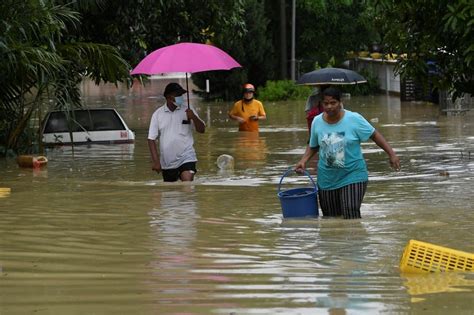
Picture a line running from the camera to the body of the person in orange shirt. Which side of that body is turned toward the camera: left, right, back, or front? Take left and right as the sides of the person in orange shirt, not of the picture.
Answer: front

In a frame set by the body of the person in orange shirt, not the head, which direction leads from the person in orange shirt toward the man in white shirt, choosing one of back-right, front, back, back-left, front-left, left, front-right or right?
front

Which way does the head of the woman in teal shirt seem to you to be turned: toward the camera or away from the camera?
toward the camera

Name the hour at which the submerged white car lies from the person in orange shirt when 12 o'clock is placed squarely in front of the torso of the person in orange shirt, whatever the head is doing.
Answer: The submerged white car is roughly at 3 o'clock from the person in orange shirt.

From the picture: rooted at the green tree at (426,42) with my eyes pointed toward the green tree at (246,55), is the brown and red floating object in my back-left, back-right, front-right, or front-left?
front-left

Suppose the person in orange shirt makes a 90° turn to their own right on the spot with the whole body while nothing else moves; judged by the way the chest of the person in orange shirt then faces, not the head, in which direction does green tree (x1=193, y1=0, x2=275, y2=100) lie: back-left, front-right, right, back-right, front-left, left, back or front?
right

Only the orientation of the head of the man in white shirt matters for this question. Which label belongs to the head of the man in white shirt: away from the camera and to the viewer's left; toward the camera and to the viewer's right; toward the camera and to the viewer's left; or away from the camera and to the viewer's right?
toward the camera and to the viewer's right

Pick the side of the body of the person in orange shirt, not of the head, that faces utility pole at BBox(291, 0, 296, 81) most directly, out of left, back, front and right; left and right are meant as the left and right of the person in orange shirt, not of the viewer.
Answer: back

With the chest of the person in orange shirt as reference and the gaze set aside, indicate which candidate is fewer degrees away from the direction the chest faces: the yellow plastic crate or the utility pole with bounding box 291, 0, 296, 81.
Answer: the yellow plastic crate

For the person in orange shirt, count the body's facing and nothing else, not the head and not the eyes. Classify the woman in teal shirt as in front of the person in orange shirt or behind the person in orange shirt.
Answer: in front

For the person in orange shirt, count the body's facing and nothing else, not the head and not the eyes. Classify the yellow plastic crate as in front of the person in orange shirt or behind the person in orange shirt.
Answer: in front

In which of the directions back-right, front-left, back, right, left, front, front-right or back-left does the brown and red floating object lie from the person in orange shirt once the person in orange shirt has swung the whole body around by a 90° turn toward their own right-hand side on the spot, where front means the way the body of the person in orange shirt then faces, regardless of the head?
front-left

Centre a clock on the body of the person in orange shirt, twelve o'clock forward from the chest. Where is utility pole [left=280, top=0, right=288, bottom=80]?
The utility pole is roughly at 6 o'clock from the person in orange shirt.
